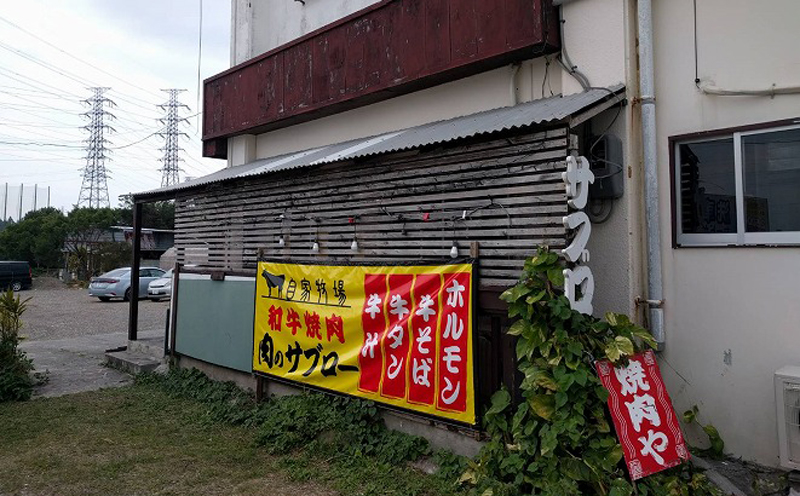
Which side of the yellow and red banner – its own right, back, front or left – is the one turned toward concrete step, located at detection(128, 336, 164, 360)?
right

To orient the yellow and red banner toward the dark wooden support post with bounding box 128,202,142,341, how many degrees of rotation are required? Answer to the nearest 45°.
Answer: approximately 90° to its right

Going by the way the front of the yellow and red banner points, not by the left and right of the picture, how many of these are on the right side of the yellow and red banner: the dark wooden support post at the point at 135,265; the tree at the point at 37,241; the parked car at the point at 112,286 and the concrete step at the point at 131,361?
4

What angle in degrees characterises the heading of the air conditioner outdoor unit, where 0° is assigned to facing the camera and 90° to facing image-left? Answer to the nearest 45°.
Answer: approximately 45°

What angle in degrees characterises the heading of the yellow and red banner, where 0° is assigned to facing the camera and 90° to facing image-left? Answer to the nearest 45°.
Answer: approximately 45°

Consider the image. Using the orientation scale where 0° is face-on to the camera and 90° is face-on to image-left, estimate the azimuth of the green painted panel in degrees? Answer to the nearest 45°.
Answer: approximately 45°
